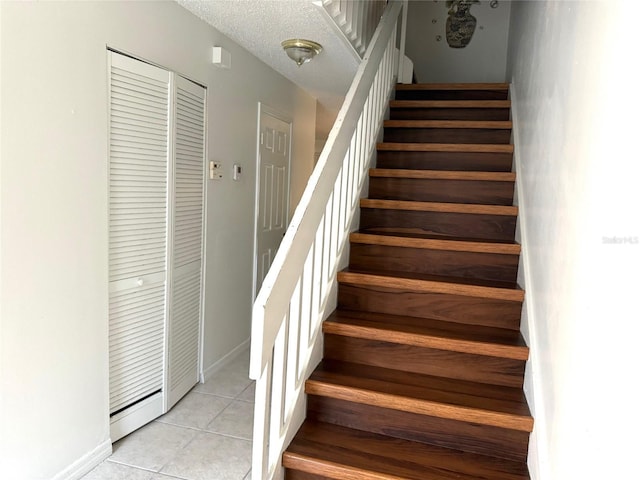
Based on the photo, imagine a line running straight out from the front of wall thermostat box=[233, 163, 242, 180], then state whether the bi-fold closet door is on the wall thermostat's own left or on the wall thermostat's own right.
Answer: on the wall thermostat's own right

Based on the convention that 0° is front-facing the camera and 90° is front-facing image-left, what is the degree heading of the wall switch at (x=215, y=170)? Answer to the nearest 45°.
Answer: approximately 315°

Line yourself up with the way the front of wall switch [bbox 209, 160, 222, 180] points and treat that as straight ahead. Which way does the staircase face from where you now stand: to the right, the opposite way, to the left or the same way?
to the right

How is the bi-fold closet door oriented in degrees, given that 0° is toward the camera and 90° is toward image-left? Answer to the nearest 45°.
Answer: approximately 315°

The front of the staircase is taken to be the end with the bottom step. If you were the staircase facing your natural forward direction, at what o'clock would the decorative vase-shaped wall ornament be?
The decorative vase-shaped wall ornament is roughly at 6 o'clock from the staircase.

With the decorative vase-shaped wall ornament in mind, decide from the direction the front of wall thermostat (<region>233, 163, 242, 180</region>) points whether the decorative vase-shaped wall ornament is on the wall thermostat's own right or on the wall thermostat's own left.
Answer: on the wall thermostat's own left

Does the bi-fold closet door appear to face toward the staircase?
yes
